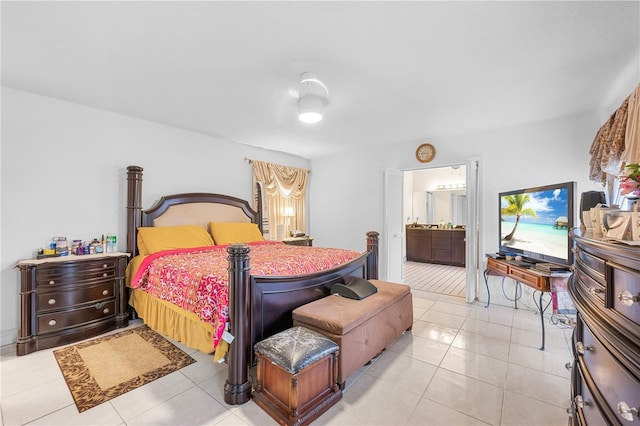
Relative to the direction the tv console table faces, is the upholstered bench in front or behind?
in front

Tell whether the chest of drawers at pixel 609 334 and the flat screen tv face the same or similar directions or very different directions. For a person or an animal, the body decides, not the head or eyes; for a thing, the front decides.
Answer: same or similar directions

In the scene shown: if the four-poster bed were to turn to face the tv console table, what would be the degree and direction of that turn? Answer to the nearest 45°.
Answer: approximately 45° to its left

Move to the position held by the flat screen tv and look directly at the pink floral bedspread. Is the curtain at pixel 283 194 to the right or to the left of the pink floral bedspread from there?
right

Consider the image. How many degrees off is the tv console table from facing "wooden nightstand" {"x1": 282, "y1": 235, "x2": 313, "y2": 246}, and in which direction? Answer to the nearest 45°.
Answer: approximately 45° to its right

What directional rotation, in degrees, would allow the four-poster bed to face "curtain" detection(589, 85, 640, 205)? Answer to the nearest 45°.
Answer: approximately 45° to its left

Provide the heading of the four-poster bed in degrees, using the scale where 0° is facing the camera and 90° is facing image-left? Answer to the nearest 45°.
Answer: approximately 315°

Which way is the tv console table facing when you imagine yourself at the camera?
facing the viewer and to the left of the viewer

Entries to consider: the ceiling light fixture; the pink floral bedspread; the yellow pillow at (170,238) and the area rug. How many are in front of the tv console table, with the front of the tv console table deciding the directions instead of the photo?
4

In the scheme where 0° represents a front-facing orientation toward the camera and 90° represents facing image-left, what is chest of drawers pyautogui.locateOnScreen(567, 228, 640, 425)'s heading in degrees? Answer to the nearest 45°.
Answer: approximately 45°

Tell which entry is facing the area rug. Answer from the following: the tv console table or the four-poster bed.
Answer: the tv console table

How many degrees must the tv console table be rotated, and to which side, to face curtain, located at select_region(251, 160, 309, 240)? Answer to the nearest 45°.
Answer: approximately 45° to its right

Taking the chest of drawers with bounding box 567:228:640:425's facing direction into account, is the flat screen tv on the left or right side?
on its right

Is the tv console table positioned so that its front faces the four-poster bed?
yes

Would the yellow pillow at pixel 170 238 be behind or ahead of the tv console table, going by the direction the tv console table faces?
ahead
